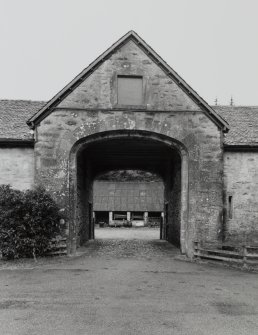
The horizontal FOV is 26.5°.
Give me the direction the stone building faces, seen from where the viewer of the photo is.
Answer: facing the viewer
